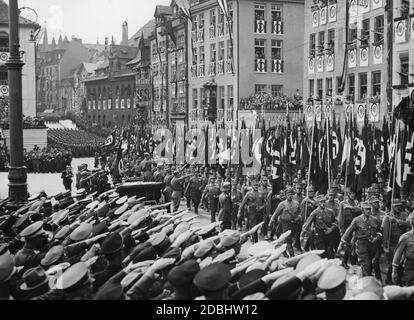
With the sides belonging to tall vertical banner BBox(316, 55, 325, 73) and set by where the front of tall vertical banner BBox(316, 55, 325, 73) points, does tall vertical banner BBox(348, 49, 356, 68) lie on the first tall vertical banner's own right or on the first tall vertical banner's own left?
on the first tall vertical banner's own left

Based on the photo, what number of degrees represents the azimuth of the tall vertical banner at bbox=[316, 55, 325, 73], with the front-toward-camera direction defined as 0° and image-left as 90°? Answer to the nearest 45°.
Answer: approximately 45°

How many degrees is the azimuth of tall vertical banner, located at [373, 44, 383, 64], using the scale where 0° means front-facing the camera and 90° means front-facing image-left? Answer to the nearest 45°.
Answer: approximately 45°

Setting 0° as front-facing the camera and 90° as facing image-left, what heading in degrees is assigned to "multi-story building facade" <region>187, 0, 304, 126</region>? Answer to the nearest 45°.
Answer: approximately 45°

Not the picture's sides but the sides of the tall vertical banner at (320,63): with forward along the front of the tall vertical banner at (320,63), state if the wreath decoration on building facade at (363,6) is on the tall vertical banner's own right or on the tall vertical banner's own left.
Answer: on the tall vertical banner's own left
